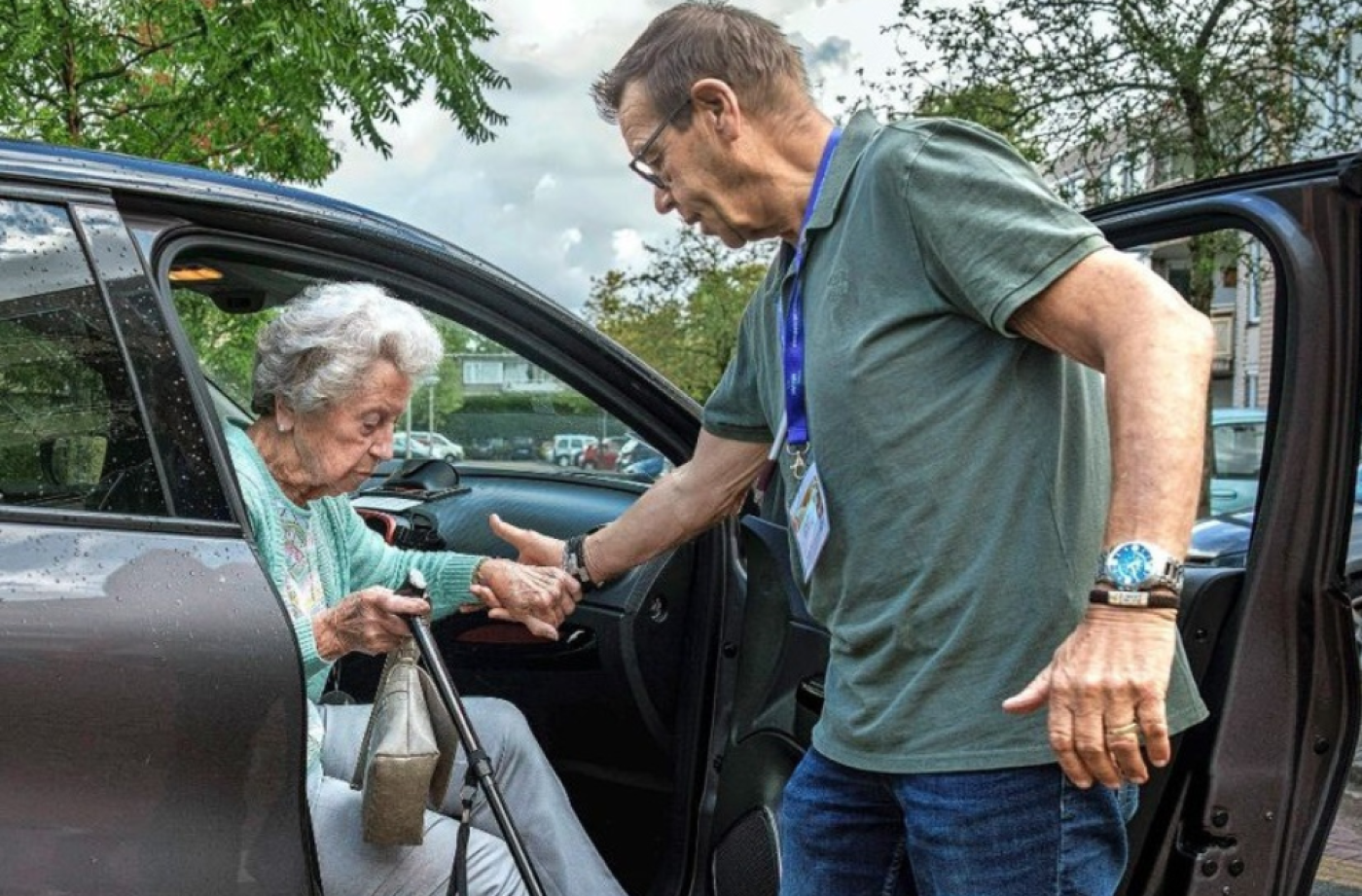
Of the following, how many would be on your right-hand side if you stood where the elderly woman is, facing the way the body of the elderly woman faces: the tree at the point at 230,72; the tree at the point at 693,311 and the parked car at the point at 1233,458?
0

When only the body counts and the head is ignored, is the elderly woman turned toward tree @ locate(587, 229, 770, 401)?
no

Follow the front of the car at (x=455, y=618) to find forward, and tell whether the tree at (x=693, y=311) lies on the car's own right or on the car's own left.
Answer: on the car's own left

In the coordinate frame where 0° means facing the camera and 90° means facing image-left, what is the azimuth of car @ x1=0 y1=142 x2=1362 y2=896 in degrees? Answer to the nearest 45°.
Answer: approximately 270°

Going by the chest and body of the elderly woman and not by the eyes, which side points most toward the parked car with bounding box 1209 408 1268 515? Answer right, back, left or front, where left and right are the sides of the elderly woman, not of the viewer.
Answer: left

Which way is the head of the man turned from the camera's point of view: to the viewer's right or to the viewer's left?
to the viewer's left

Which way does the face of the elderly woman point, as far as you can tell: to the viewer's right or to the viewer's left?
to the viewer's right

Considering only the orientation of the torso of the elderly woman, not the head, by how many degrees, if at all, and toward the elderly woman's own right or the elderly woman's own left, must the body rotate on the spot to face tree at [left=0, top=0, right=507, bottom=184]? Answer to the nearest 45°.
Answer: approximately 135° to the elderly woman's own left

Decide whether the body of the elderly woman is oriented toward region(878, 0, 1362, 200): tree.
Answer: no

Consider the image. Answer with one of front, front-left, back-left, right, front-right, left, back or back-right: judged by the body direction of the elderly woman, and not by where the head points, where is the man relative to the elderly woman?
front
